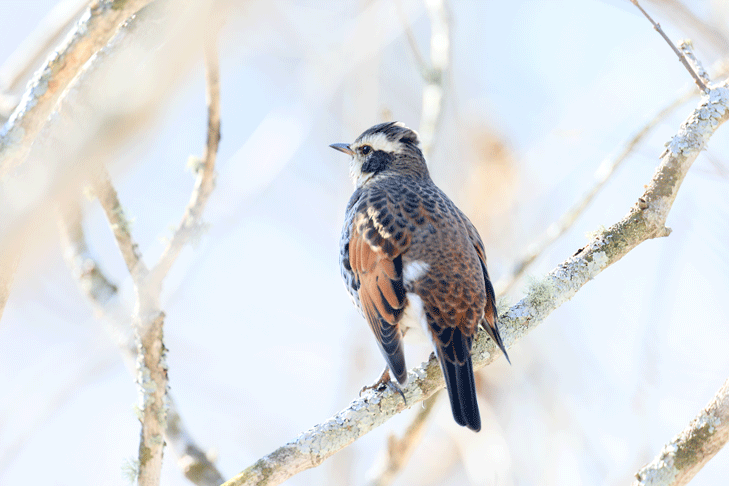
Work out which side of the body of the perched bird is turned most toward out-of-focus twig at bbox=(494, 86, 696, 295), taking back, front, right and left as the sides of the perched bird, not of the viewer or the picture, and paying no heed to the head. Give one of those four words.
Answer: right

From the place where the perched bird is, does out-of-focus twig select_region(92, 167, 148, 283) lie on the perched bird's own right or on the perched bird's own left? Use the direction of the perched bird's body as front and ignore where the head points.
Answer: on the perched bird's own left

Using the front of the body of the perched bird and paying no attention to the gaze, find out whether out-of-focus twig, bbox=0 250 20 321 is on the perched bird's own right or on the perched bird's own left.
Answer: on the perched bird's own left

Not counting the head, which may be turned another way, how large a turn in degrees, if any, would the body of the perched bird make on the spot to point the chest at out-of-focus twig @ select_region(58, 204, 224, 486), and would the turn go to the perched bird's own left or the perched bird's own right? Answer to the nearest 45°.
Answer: approximately 45° to the perched bird's own left

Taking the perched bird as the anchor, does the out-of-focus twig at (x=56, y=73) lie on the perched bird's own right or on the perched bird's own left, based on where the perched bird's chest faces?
on the perched bird's own left

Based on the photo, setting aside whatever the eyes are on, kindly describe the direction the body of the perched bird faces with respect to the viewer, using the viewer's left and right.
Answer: facing away from the viewer and to the left of the viewer

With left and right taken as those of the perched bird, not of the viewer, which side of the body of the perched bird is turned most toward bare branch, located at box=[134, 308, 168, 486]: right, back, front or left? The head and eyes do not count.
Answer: left
